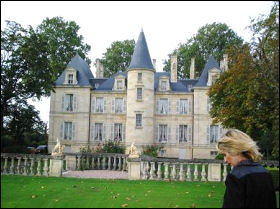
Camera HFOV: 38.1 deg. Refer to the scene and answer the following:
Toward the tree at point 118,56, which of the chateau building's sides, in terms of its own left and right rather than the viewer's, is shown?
back

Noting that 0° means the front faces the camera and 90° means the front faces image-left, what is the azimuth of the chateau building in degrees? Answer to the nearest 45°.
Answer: approximately 0°

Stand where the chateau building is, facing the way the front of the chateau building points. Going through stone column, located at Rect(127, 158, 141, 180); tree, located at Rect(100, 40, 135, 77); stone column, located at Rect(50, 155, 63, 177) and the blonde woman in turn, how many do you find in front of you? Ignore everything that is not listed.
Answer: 3

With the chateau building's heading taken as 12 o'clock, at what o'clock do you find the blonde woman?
The blonde woman is roughly at 12 o'clock from the chateau building.

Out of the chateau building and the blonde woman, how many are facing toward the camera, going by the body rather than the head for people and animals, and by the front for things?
1

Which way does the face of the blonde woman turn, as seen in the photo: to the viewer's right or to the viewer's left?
to the viewer's left

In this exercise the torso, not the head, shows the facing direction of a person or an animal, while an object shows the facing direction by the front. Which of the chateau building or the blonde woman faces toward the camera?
the chateau building

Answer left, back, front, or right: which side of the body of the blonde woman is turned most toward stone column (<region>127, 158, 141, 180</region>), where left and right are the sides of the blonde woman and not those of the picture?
front

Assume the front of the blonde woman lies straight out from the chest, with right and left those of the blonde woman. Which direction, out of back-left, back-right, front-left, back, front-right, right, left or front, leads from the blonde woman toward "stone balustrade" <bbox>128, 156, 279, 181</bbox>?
front-right

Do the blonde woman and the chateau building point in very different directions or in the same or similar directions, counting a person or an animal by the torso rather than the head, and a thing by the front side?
very different directions

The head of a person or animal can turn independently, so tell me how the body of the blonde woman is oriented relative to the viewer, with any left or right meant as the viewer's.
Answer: facing away from the viewer and to the left of the viewer

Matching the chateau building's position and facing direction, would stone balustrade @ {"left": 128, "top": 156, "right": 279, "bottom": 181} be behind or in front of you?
in front

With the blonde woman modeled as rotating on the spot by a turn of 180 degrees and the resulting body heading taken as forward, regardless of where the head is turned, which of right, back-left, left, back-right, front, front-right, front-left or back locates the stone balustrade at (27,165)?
back

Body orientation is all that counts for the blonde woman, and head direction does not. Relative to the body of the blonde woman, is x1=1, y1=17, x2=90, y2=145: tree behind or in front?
in front
